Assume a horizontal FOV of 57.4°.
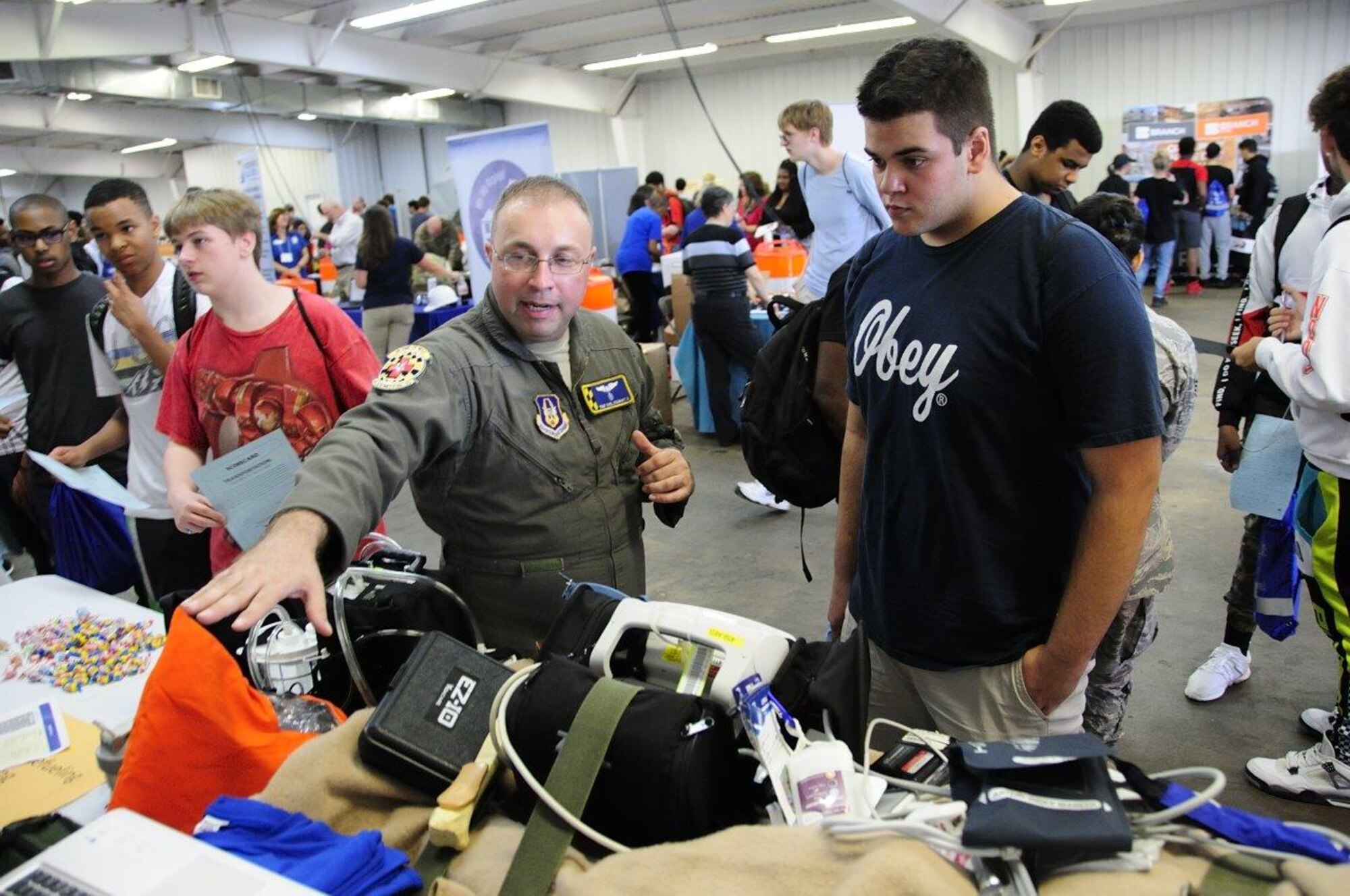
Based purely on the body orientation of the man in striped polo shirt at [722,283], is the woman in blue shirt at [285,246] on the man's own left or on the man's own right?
on the man's own left

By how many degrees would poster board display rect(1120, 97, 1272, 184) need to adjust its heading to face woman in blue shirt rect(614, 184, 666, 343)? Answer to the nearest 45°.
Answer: approximately 45° to its right

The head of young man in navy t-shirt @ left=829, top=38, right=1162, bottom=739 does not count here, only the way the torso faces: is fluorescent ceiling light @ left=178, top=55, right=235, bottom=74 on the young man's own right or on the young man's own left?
on the young man's own right

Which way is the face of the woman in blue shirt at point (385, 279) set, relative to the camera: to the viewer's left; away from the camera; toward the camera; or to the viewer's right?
away from the camera

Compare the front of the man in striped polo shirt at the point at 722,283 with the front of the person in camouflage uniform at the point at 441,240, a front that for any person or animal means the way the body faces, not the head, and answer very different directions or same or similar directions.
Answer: very different directions

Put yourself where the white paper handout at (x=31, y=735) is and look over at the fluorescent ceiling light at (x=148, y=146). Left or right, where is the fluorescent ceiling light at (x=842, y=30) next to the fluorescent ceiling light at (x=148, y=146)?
right

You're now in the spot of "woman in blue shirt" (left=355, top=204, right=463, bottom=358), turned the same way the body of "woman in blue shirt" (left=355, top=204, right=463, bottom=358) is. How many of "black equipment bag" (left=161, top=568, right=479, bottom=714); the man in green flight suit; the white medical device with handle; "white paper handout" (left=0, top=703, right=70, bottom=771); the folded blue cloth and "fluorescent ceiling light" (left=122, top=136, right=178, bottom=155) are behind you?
5

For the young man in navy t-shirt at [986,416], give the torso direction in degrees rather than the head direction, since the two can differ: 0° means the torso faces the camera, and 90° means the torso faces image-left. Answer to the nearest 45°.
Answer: approximately 45°

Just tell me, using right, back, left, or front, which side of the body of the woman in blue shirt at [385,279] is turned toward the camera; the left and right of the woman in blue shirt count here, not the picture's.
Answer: back

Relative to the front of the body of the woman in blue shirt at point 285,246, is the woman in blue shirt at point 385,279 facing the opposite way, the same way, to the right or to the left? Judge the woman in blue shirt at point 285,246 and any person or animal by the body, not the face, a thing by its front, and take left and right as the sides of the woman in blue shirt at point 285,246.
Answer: the opposite way

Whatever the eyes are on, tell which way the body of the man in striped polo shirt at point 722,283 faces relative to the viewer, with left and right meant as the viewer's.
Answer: facing away from the viewer and to the right of the viewer
